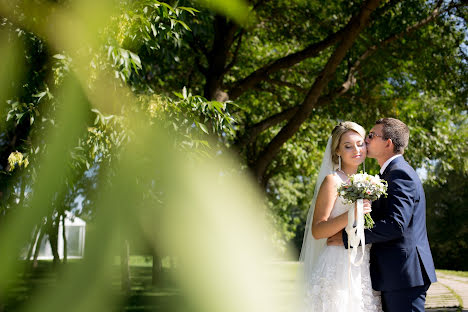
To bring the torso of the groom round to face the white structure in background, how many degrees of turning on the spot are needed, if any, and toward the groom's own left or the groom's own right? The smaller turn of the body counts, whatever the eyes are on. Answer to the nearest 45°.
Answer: approximately 45° to the groom's own right

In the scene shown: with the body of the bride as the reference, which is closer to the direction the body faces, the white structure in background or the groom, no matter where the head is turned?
the groom

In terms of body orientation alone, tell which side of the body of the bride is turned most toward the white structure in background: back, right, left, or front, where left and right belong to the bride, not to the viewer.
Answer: back

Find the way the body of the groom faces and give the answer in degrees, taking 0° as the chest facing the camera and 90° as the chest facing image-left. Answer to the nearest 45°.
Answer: approximately 90°

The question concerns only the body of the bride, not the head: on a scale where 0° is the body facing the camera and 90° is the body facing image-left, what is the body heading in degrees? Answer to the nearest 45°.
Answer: approximately 315°

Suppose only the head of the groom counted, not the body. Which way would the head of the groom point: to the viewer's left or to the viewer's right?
to the viewer's left

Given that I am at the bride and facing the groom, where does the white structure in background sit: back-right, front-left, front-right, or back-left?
back-left

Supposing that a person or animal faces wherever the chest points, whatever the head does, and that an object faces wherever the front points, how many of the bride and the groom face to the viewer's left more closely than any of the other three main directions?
1
